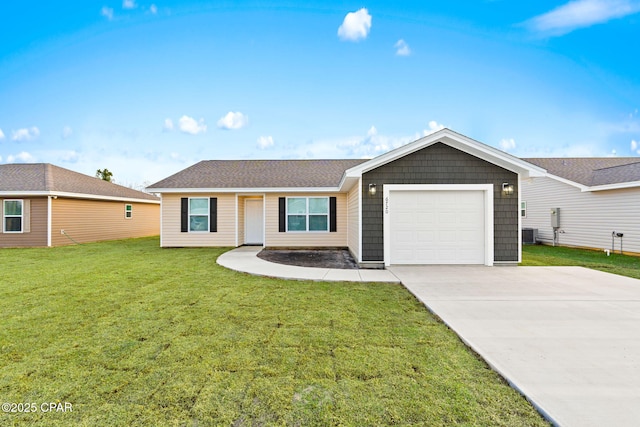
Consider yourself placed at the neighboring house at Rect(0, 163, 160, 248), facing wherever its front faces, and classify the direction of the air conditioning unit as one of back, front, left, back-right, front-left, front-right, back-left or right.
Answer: left

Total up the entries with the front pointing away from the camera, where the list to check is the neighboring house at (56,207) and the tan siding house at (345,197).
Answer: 0

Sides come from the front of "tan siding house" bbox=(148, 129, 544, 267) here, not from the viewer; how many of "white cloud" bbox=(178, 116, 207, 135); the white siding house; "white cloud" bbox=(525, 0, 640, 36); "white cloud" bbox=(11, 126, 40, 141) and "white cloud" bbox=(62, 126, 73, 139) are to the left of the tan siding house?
2

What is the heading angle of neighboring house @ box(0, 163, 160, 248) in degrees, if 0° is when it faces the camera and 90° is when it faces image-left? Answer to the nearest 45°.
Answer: approximately 45°

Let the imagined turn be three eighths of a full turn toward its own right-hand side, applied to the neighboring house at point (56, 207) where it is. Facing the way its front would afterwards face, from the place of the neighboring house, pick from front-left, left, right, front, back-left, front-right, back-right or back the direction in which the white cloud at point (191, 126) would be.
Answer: front-right

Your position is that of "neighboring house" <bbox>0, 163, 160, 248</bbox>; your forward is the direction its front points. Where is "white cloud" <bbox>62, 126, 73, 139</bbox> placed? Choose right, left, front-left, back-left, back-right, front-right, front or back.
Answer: back-right

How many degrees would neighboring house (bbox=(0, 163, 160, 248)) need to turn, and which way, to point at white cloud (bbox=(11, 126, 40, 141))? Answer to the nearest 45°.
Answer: approximately 135° to its right

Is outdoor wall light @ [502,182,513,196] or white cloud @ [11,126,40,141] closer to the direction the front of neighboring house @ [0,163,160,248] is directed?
the outdoor wall light

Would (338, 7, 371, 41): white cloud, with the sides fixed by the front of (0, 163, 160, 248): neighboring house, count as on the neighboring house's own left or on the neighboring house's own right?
on the neighboring house's own left

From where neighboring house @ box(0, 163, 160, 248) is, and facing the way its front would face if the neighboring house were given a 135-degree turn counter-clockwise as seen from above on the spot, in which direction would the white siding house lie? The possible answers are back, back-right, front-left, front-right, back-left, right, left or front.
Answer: front-right

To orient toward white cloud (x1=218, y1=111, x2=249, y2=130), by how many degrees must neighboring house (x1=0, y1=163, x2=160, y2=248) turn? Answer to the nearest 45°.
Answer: approximately 135° to its left

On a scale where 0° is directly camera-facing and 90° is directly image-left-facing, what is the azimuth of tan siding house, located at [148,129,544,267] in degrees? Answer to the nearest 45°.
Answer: approximately 0°

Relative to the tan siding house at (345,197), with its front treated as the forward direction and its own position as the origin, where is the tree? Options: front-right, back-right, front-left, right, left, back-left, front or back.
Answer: back-right

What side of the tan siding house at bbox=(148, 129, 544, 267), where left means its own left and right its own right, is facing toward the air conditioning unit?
left

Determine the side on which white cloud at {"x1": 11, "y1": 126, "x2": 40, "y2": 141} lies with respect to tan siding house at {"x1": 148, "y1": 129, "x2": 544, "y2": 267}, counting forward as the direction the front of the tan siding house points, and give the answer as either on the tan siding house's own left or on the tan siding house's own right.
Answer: on the tan siding house's own right
